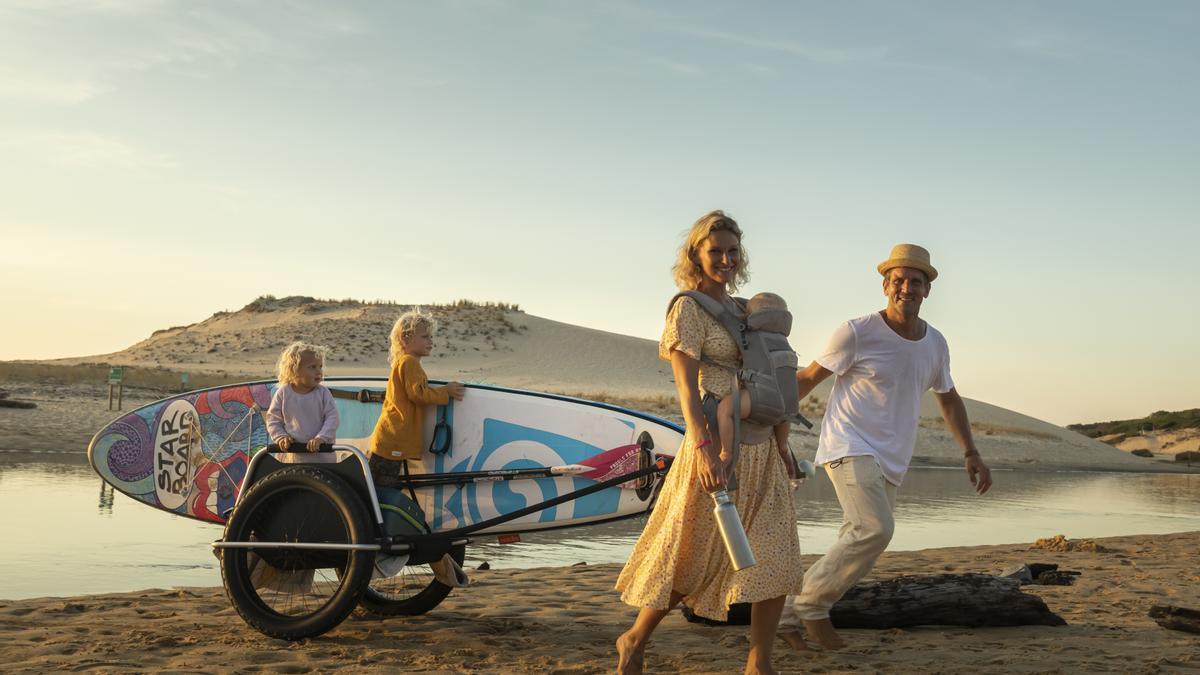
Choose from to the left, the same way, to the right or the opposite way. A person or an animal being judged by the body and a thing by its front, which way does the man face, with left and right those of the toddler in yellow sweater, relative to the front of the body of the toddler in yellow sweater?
to the right

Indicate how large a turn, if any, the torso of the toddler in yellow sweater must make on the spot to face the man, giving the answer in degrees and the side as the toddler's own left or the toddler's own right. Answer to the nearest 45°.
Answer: approximately 45° to the toddler's own right

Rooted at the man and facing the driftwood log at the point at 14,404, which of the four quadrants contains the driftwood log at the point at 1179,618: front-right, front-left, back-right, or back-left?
back-right

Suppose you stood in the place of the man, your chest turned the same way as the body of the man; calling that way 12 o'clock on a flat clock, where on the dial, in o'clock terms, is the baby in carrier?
The baby in carrier is roughly at 2 o'clock from the man.

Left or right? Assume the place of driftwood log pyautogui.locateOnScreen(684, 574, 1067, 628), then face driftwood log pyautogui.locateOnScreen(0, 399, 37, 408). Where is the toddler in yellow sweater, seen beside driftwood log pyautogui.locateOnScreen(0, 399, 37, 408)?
left

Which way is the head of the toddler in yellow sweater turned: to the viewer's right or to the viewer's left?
to the viewer's right

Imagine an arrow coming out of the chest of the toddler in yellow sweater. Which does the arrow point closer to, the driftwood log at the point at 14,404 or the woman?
the woman

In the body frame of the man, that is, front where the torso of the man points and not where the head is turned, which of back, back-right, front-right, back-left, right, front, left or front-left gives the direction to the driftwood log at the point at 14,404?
back

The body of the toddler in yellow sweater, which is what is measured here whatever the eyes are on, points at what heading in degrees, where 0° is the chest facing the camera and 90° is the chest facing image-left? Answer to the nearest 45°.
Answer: approximately 270°

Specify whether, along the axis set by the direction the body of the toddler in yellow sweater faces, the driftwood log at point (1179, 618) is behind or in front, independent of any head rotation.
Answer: in front

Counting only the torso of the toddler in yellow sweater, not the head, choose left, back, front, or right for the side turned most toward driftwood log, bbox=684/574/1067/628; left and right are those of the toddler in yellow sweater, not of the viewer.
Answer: front
